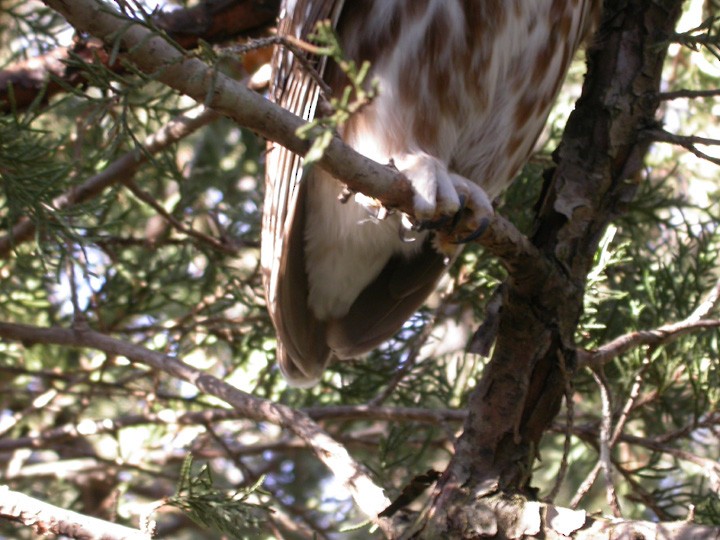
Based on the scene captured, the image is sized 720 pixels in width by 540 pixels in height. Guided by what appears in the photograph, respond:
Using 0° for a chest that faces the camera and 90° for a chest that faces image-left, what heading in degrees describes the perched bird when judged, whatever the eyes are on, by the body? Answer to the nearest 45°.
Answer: approximately 315°
